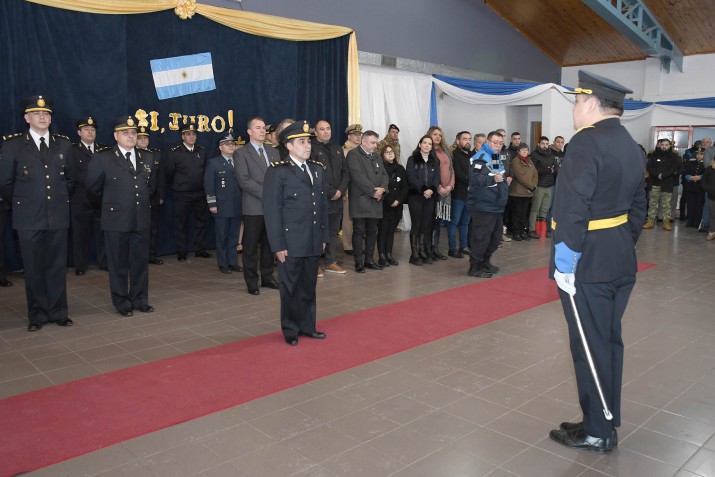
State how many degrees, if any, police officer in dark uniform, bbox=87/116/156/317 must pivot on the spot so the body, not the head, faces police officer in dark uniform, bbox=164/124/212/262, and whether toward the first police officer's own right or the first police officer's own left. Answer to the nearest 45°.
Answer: approximately 135° to the first police officer's own left

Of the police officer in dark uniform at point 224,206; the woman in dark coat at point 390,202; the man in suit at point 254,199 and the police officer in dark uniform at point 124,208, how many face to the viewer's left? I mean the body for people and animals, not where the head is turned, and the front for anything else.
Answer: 0

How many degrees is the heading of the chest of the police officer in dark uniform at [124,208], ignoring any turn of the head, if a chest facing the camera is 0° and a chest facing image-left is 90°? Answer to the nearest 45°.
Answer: approximately 315°

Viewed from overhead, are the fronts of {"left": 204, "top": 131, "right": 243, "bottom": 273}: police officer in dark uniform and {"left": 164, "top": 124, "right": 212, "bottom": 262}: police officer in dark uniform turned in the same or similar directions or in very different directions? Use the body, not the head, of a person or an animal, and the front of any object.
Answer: same or similar directions

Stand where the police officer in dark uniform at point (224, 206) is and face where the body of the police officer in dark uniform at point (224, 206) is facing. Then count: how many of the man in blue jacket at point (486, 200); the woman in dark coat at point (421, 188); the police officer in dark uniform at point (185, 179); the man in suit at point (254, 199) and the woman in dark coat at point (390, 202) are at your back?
1

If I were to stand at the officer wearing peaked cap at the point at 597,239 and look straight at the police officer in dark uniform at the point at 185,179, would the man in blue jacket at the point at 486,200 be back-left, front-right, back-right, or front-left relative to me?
front-right

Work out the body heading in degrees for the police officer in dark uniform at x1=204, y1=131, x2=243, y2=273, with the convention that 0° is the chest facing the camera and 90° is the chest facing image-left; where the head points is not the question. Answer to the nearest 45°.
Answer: approximately 315°

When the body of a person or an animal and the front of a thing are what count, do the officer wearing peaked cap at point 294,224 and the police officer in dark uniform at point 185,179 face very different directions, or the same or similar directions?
same or similar directions

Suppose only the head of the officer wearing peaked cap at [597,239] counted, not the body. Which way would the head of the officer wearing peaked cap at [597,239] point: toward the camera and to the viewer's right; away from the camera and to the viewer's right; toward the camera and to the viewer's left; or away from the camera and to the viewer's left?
away from the camera and to the viewer's left

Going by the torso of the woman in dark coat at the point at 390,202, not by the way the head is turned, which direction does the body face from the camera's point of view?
toward the camera

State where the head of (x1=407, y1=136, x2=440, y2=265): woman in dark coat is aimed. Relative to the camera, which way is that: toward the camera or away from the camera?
toward the camera

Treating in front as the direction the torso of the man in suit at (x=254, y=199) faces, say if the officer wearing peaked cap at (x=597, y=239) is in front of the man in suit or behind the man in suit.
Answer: in front

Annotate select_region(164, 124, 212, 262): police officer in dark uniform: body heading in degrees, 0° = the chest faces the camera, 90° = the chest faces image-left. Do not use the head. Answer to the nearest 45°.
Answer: approximately 315°
